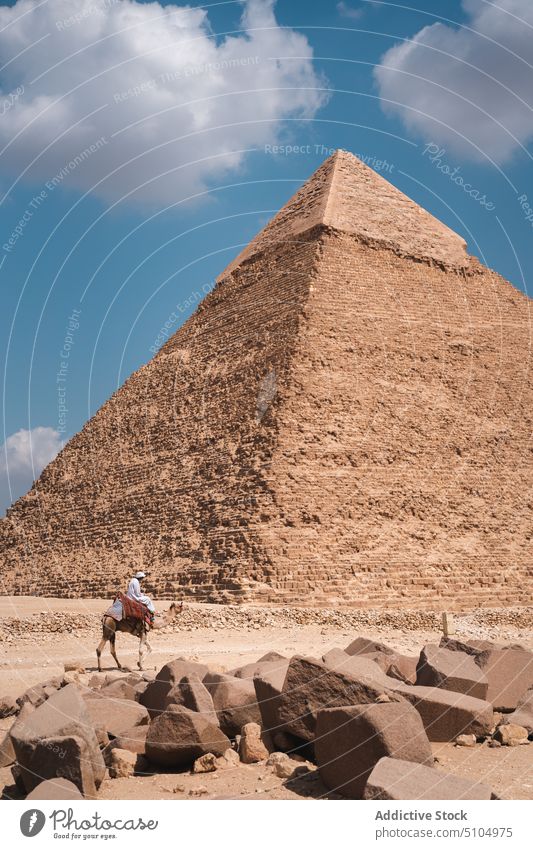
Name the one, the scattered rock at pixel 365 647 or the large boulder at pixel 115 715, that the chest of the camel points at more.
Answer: the scattered rock

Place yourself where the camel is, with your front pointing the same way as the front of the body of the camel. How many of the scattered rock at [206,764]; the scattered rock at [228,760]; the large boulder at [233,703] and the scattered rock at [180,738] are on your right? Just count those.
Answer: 4

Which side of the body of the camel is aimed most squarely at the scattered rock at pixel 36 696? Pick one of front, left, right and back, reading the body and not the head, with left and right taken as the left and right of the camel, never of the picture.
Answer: right

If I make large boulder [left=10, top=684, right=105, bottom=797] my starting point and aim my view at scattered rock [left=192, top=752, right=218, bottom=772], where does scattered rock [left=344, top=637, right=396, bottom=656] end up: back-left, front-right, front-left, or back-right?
front-left

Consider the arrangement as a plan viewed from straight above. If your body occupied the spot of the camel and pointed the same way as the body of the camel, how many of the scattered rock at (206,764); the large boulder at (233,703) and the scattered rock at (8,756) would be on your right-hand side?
3

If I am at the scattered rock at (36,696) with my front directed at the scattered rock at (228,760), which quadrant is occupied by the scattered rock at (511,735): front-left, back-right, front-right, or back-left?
front-left

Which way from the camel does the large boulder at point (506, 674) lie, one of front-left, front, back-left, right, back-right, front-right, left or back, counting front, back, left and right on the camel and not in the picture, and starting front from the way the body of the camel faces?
front-right

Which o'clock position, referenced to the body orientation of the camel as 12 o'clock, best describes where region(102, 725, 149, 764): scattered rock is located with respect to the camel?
The scattered rock is roughly at 3 o'clock from the camel.

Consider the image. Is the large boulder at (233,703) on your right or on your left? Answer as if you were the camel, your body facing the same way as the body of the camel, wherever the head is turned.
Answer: on your right

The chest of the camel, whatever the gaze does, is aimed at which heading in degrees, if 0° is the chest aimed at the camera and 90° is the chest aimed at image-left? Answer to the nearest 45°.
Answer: approximately 270°

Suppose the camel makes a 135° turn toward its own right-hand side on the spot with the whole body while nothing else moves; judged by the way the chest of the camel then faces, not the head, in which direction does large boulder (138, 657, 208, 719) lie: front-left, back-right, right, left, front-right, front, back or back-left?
front-left

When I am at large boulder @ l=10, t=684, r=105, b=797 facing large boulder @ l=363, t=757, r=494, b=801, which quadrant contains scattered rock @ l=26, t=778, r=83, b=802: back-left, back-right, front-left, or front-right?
front-right
